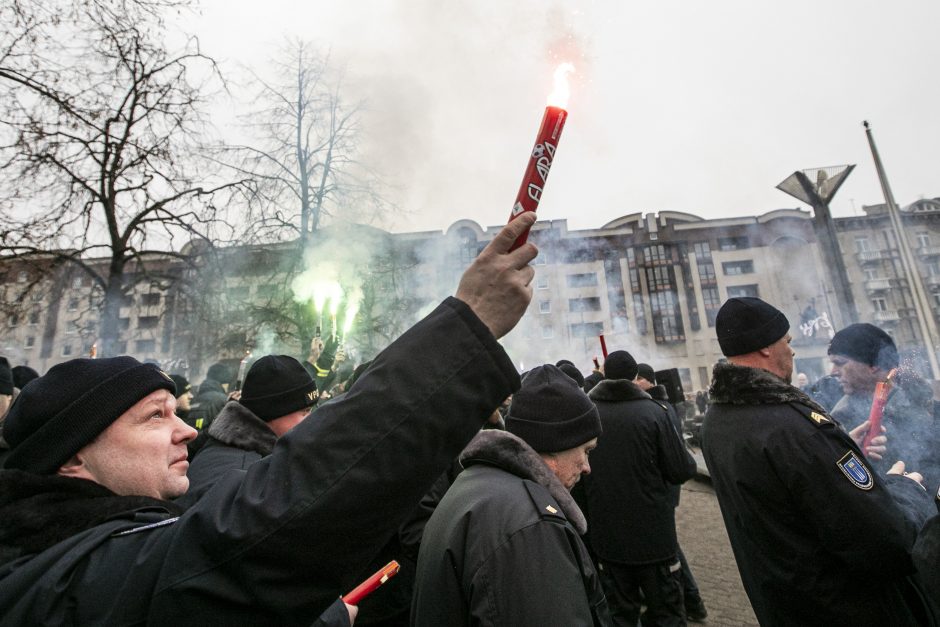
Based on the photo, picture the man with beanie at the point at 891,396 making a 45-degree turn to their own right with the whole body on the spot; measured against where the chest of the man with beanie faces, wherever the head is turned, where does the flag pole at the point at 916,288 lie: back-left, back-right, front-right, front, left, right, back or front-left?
front-right

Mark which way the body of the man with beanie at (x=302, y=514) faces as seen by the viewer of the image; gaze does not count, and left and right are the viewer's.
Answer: facing to the right of the viewer

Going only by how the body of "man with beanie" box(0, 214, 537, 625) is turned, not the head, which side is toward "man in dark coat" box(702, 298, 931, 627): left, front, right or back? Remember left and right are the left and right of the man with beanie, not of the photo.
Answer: front

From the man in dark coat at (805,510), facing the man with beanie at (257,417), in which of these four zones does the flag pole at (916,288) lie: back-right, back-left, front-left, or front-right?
back-right
